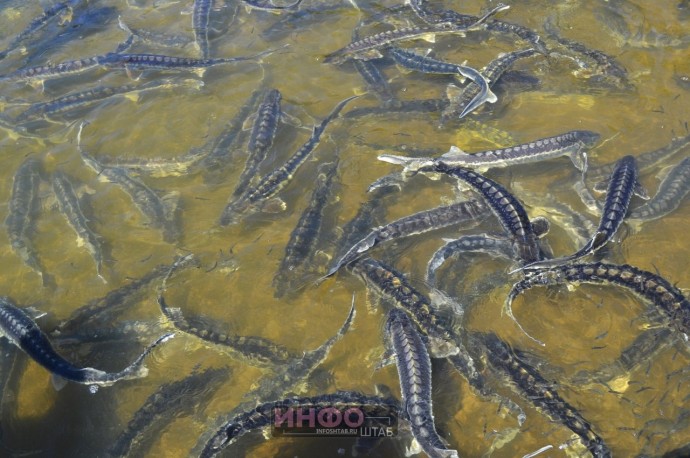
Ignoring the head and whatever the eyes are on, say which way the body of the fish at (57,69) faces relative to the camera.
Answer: to the viewer's right

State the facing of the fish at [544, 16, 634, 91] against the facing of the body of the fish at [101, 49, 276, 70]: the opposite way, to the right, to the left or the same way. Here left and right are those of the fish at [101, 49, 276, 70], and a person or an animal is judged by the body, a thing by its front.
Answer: to the left

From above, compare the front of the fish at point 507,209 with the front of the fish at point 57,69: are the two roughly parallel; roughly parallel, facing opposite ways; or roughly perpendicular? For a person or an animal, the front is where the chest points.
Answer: roughly perpendicular

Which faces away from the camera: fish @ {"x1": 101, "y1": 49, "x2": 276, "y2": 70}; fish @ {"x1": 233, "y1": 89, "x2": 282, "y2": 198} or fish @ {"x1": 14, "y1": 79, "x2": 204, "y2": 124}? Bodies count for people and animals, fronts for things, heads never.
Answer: fish @ {"x1": 233, "y1": 89, "x2": 282, "y2": 198}

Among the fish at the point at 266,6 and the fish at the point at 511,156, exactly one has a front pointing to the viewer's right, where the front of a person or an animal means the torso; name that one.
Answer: the fish at the point at 511,156

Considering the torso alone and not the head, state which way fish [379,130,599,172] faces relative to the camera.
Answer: to the viewer's right
